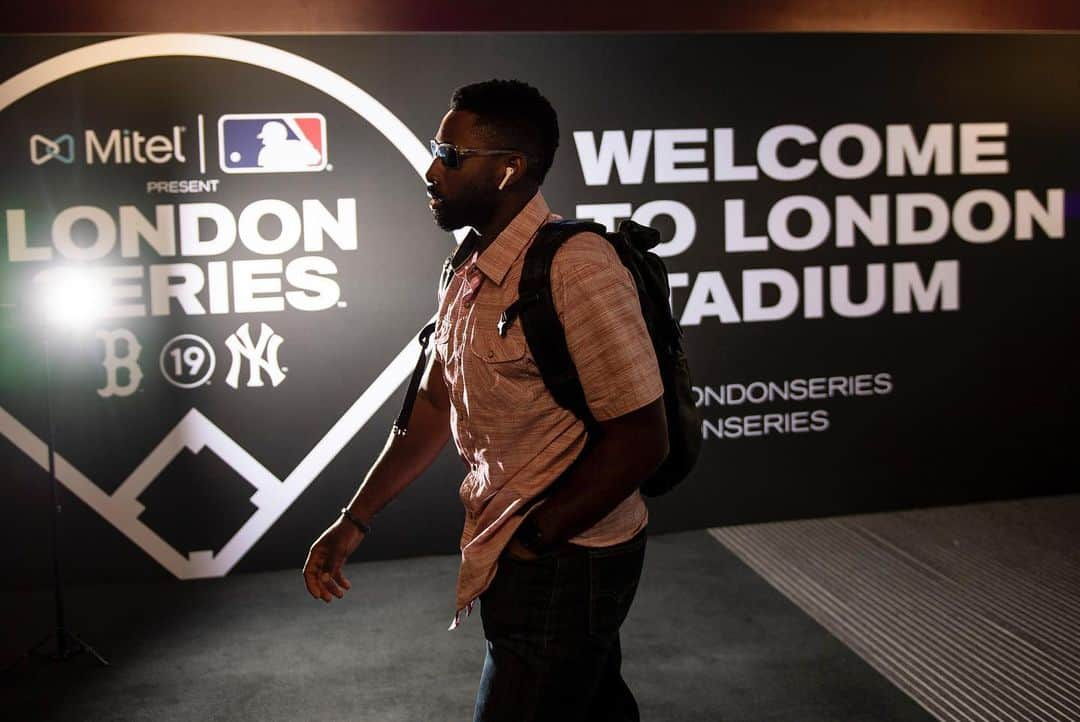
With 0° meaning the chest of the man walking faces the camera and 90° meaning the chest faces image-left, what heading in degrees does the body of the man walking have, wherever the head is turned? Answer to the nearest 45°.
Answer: approximately 90°

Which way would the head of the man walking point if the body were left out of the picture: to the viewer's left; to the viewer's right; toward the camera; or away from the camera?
to the viewer's left

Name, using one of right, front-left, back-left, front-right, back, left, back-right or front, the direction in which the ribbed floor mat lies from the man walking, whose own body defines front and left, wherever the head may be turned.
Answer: back-right
